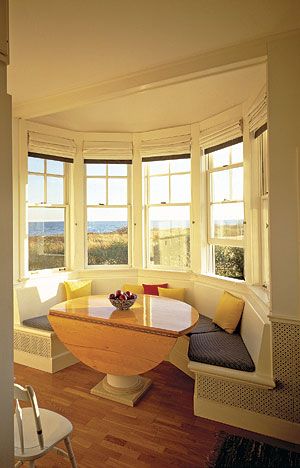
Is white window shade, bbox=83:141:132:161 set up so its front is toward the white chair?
yes

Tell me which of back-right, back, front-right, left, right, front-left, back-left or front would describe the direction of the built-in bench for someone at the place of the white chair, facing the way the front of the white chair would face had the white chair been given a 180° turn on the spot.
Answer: back-right

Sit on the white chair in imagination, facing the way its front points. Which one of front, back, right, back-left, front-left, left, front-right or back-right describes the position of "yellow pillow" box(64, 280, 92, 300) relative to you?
front-left

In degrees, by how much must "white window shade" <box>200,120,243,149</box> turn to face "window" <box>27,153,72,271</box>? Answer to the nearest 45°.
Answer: approximately 45° to its right

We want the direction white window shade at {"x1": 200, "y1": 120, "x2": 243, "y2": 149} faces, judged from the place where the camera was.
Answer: facing the viewer and to the left of the viewer

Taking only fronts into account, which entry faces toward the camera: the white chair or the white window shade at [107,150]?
the white window shade

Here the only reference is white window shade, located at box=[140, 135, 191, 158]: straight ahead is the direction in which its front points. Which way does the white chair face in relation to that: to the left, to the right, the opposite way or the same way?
the opposite way

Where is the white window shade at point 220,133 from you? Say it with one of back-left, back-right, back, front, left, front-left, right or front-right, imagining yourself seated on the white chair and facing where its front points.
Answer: front

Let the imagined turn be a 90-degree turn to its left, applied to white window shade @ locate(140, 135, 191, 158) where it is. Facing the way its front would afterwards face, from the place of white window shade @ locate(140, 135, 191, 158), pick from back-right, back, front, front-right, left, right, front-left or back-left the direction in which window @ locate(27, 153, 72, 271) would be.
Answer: back-right

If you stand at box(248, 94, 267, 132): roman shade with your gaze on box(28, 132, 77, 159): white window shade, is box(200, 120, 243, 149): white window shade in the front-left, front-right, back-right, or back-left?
front-right

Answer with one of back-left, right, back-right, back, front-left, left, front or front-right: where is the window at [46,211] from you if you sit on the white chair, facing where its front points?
front-left

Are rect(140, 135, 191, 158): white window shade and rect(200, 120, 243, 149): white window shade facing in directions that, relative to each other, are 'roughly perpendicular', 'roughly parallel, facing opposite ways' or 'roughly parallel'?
roughly parallel

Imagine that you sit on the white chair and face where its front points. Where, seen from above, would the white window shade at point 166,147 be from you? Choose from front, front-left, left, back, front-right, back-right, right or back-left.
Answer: front

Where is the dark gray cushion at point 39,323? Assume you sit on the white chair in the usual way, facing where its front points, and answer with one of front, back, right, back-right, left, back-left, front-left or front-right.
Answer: front-left

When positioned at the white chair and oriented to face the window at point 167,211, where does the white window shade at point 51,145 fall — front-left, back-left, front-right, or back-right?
front-left

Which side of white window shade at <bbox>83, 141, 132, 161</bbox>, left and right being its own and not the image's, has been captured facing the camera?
front

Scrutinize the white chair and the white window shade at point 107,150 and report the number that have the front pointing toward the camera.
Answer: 1

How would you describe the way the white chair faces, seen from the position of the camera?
facing away from the viewer and to the right of the viewer
